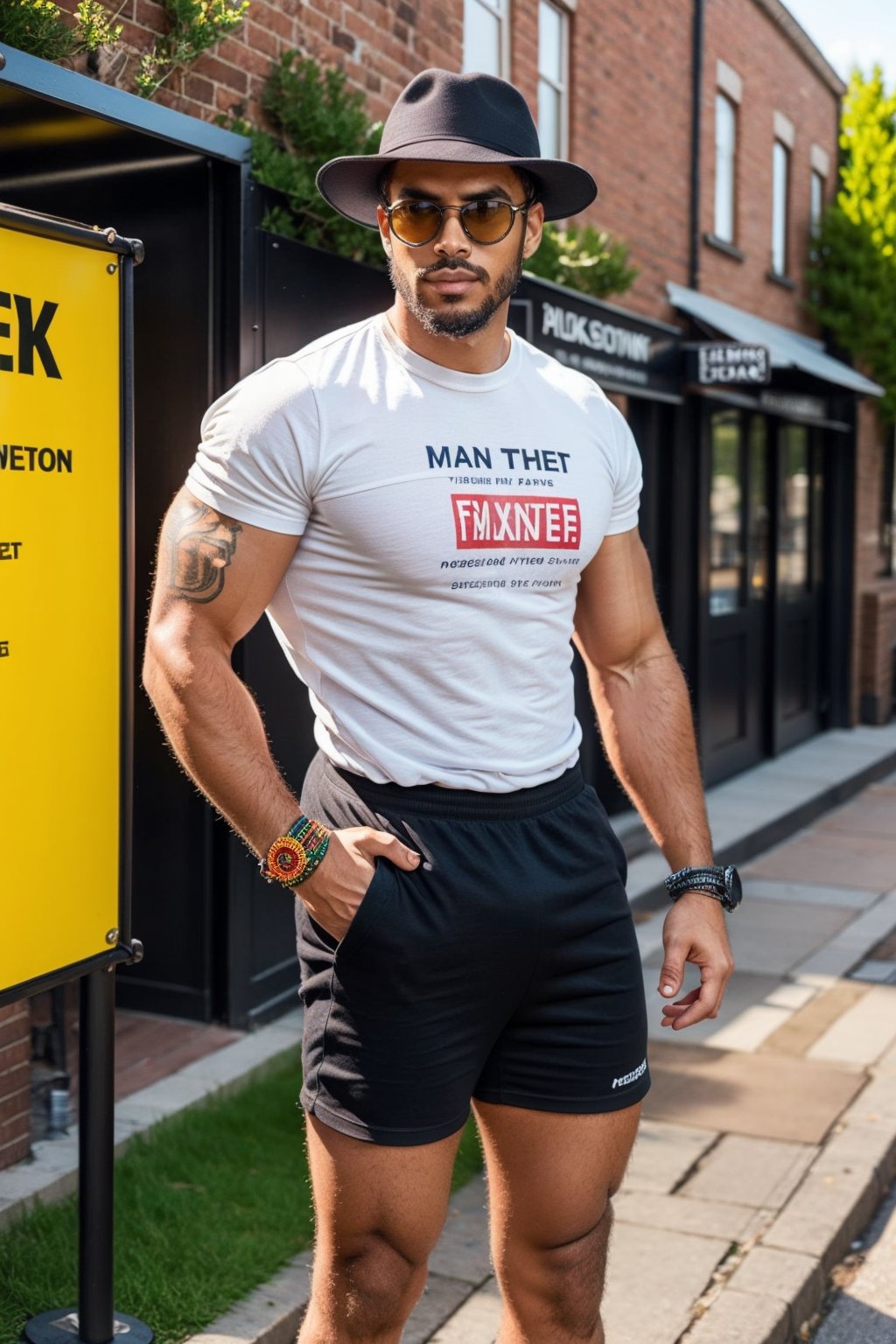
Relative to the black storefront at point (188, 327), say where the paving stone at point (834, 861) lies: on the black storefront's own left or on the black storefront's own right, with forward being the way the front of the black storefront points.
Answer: on the black storefront's own left

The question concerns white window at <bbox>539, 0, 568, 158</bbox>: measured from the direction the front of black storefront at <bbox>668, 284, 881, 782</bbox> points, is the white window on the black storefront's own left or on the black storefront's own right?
on the black storefront's own right

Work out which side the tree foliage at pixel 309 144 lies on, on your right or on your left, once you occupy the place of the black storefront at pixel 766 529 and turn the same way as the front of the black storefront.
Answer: on your right

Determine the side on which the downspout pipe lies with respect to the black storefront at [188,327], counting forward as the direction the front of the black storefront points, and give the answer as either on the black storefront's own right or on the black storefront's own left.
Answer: on the black storefront's own left

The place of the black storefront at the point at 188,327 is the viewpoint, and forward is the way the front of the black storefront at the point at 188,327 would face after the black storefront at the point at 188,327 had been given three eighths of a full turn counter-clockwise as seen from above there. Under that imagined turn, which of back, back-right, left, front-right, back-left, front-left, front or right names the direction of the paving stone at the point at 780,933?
front-right
